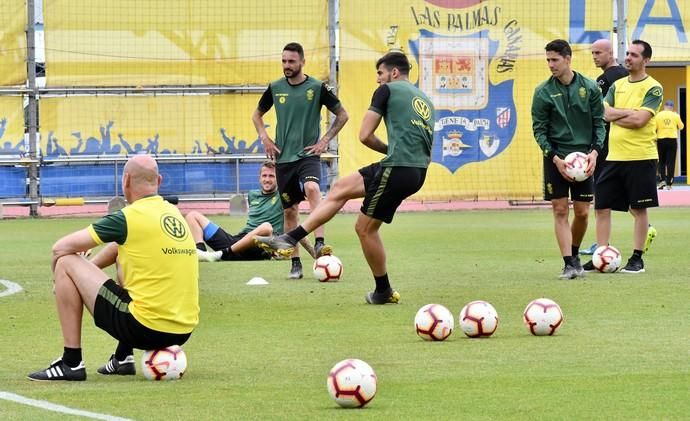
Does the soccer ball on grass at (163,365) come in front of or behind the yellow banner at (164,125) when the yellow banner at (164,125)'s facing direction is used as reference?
in front

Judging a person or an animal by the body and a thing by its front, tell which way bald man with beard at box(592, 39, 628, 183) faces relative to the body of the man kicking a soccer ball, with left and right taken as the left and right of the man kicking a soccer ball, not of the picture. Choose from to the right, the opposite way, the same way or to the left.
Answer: to the left

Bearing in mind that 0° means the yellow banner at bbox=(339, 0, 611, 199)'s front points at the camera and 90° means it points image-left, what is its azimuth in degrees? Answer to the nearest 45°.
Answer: approximately 0°

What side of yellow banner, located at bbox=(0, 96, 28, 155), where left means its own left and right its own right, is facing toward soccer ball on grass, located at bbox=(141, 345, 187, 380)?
front

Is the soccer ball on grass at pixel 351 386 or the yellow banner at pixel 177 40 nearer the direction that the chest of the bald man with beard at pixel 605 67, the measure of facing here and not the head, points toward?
the soccer ball on grass

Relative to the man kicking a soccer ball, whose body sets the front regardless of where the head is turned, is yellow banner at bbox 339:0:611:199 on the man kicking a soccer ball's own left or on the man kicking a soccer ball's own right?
on the man kicking a soccer ball's own right

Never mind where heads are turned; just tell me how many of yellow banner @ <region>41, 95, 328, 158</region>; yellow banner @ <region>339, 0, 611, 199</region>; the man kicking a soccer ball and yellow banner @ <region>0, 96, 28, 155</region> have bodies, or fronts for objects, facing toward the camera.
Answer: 3

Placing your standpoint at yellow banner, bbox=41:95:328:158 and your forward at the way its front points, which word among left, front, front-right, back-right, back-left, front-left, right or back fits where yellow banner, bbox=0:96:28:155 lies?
right
